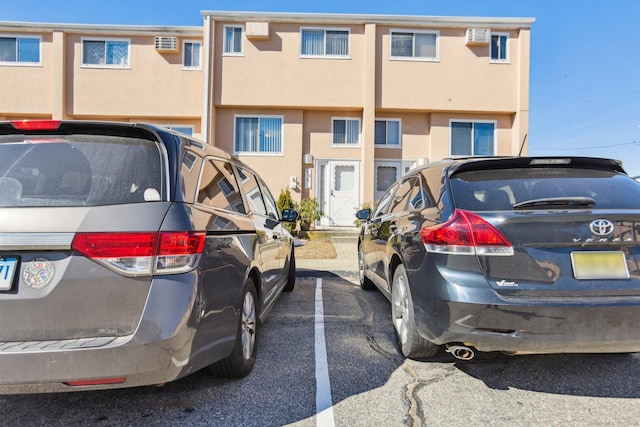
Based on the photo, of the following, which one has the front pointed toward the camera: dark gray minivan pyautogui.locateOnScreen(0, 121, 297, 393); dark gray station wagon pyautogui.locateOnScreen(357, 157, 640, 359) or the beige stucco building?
the beige stucco building

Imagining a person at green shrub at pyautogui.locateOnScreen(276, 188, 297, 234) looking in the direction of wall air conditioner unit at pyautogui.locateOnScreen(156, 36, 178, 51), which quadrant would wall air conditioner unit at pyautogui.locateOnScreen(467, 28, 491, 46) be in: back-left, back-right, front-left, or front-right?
back-right

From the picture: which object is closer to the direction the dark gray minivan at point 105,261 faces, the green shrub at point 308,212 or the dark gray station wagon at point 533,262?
the green shrub

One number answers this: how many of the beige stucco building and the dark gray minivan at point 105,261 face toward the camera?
1

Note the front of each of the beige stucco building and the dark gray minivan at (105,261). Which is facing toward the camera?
the beige stucco building

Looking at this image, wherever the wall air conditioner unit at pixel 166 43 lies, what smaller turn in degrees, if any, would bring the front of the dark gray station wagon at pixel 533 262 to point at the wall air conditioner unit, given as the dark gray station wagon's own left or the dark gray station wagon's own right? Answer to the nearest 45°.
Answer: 0° — it already faces it

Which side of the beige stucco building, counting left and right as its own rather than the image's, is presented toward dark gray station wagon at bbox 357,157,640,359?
front

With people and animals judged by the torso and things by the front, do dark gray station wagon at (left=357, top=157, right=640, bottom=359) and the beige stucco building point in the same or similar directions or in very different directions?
very different directions

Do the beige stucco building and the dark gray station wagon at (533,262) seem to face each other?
yes

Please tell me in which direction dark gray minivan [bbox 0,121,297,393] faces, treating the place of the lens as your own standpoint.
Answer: facing away from the viewer and to the right of the viewer

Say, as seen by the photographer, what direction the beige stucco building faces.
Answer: facing the viewer

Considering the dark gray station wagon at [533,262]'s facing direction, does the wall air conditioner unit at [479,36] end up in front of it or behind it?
in front

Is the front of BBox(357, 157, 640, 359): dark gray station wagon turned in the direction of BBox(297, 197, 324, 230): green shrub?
yes

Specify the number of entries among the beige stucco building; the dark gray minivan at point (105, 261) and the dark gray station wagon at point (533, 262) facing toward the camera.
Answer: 1

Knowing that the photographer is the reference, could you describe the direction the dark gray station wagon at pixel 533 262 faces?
facing away from the viewer and to the left of the viewer

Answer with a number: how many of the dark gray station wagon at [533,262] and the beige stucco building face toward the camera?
1

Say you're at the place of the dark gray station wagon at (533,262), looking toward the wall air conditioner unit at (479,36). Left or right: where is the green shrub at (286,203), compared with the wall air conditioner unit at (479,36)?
left

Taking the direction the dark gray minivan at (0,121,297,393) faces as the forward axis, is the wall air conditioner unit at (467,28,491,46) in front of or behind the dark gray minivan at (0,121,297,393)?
in front

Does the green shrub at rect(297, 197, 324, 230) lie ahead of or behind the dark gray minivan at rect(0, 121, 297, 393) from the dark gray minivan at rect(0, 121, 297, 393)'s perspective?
ahead
